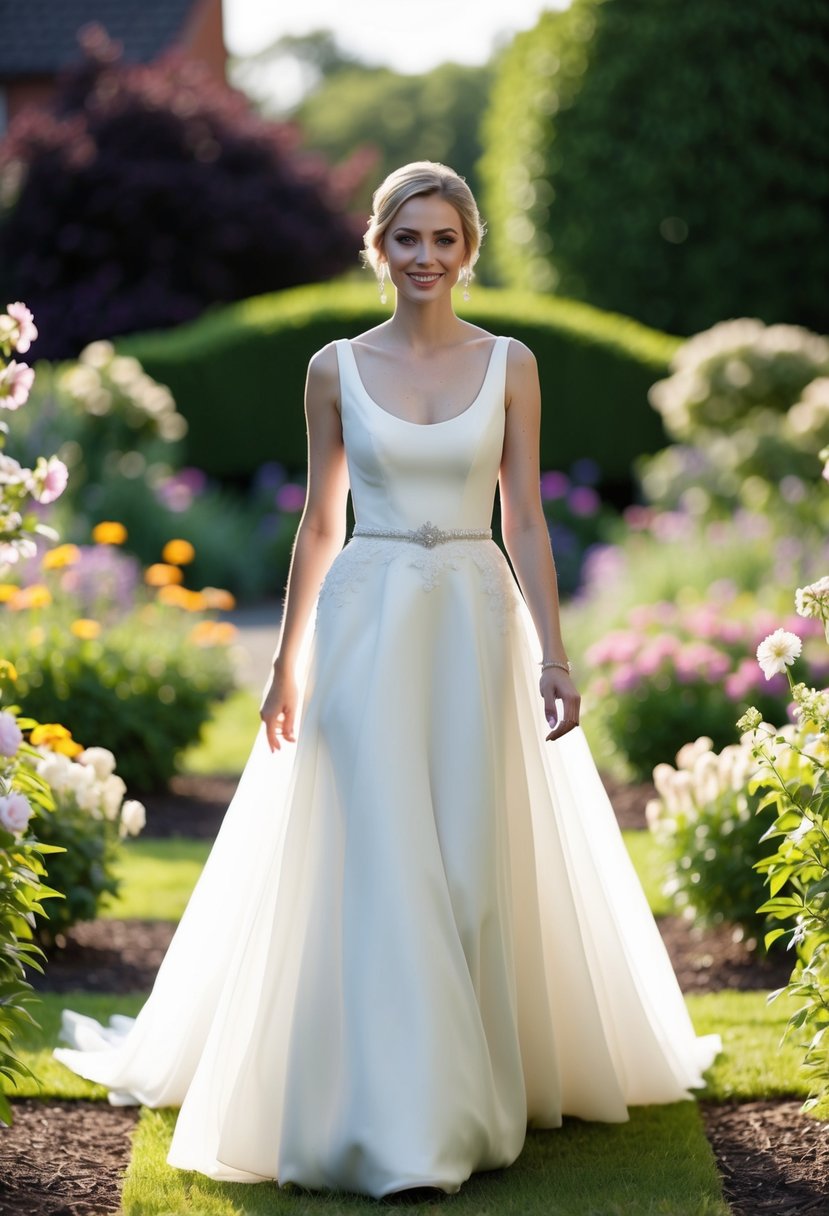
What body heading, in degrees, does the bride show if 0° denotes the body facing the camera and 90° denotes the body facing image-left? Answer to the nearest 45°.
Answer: approximately 0°

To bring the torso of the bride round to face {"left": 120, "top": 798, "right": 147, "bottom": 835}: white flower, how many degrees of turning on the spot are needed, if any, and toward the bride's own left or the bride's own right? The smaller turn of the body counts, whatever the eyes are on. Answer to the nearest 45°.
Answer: approximately 135° to the bride's own right

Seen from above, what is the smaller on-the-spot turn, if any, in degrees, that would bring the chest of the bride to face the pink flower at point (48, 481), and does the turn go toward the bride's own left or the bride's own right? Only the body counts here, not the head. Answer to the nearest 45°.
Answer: approximately 45° to the bride's own right

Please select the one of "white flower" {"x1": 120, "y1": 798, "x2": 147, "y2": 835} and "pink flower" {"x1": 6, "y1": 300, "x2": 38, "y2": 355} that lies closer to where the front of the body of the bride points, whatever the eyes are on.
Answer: the pink flower

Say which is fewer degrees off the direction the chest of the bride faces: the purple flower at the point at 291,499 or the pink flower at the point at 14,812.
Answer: the pink flower

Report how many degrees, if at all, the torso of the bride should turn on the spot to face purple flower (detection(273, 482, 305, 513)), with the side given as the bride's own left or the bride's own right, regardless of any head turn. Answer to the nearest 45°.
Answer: approximately 180°

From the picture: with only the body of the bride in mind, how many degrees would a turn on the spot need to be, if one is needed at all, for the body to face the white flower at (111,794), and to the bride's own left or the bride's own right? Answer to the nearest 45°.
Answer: approximately 135° to the bride's own right

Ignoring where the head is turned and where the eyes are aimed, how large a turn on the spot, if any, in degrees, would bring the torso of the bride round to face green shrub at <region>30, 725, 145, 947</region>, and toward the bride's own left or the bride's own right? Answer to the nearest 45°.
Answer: approximately 135° to the bride's own right

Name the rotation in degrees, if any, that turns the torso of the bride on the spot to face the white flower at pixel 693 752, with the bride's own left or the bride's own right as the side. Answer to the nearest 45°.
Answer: approximately 135° to the bride's own left
